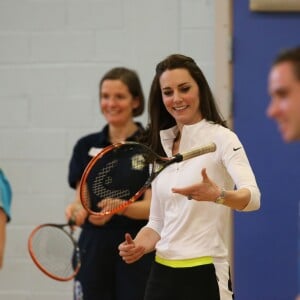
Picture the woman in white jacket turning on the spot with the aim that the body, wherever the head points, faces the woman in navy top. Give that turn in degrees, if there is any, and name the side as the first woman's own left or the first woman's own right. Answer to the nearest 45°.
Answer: approximately 90° to the first woman's own right

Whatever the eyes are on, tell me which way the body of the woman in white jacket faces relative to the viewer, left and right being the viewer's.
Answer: facing the viewer and to the left of the viewer
